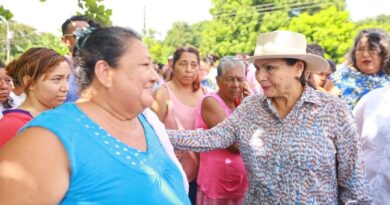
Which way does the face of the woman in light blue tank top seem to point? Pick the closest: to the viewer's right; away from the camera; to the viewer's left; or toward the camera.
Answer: to the viewer's right

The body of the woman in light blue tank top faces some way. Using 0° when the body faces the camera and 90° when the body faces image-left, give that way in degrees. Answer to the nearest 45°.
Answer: approximately 315°

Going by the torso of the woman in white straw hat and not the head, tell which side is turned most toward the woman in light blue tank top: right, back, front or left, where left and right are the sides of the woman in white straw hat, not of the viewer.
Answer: front

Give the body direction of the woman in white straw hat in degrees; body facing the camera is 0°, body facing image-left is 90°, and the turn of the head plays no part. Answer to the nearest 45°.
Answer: approximately 45°

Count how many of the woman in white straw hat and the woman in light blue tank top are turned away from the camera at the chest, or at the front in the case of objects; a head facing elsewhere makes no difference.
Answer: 0

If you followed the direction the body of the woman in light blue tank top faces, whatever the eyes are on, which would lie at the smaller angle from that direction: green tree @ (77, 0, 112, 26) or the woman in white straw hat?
the woman in white straw hat

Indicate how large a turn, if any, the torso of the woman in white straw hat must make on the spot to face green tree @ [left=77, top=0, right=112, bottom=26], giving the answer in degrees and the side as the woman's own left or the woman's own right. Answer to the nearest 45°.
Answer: approximately 135° to the woman's own right

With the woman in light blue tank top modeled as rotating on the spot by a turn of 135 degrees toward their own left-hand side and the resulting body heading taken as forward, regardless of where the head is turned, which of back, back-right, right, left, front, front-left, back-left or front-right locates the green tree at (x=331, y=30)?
front-right

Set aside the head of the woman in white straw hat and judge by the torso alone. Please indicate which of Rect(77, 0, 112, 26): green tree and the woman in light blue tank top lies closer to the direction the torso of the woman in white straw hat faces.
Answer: the woman in light blue tank top

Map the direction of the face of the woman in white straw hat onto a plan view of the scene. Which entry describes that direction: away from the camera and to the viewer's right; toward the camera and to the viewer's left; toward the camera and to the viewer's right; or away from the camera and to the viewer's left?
toward the camera and to the viewer's left

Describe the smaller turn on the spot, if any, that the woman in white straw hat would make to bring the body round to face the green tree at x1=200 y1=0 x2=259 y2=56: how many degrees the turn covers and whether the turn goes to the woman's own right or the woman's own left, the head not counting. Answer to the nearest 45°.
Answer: approximately 135° to the woman's own right
